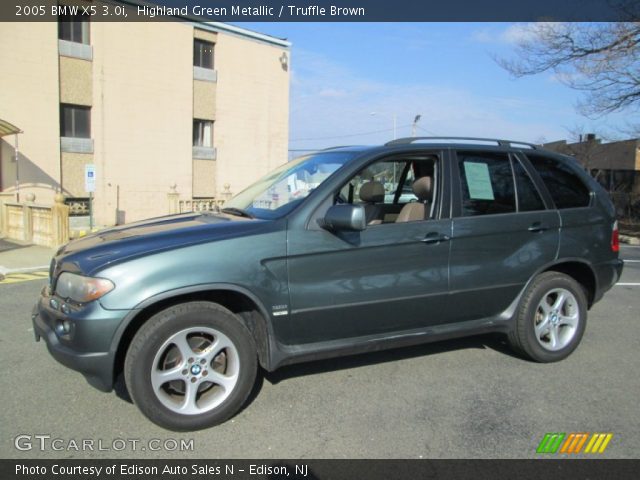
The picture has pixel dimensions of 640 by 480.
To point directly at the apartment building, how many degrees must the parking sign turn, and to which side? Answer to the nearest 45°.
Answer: approximately 180°

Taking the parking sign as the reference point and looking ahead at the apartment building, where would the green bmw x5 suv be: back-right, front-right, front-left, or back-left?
back-right

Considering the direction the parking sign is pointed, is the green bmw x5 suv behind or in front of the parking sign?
in front

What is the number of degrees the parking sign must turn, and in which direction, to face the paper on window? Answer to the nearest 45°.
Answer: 0° — it already faces it

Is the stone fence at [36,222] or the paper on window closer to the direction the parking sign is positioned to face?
the paper on window

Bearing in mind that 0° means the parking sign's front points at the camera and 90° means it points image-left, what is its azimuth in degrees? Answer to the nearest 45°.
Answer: approximately 0°
